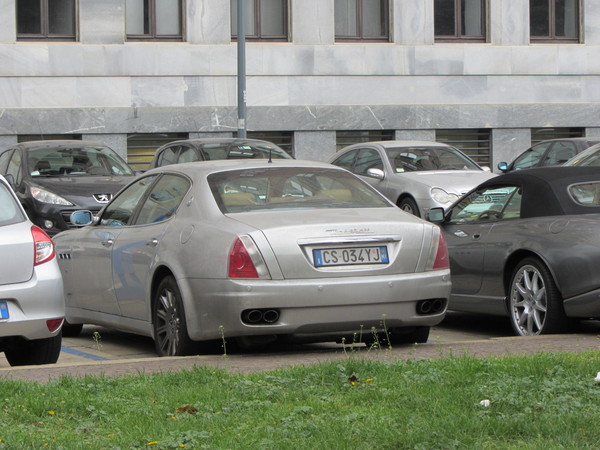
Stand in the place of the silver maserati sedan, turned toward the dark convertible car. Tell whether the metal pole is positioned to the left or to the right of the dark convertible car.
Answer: left

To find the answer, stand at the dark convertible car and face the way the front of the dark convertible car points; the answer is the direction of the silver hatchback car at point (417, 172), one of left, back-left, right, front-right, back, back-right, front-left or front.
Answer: front-right

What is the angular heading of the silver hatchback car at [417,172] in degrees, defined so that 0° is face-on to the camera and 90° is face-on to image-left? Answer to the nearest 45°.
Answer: approximately 315°

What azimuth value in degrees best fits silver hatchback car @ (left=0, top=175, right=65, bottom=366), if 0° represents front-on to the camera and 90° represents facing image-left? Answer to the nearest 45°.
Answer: approximately 180°

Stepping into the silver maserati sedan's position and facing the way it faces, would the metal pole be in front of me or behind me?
in front

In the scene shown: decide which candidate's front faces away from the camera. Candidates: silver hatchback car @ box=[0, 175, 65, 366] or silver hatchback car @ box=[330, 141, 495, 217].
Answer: silver hatchback car @ box=[0, 175, 65, 366]

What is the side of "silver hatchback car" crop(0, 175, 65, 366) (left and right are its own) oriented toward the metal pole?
front

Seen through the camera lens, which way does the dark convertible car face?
facing away from the viewer and to the left of the viewer

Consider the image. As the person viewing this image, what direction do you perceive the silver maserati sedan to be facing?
facing away from the viewer and to the left of the viewer

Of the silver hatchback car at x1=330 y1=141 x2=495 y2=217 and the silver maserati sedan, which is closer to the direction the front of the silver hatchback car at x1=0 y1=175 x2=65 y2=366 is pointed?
the silver hatchback car

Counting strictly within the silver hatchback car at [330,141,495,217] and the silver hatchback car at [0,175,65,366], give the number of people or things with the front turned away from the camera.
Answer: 1

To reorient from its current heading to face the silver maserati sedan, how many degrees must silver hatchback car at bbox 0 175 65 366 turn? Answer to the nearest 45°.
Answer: approximately 90° to its right

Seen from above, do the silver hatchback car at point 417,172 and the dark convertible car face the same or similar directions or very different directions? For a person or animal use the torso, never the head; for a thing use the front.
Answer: very different directions
